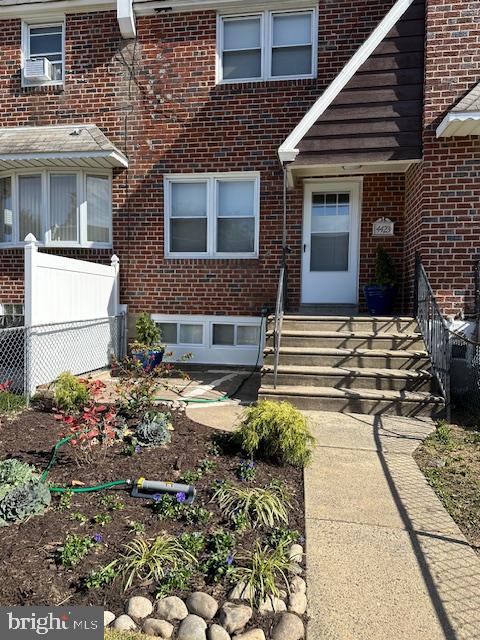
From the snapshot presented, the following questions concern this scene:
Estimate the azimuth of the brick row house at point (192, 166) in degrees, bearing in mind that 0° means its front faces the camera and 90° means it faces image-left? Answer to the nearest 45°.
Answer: approximately 0°

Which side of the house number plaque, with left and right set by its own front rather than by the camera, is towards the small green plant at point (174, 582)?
front

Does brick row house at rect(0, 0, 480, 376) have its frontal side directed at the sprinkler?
yes

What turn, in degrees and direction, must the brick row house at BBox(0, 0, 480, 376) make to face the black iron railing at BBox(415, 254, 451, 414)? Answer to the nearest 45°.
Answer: approximately 45° to its left

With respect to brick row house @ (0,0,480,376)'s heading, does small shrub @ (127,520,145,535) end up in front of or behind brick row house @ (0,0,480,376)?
in front

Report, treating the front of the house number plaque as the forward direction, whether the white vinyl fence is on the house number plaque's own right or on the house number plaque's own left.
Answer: on the house number plaque's own right

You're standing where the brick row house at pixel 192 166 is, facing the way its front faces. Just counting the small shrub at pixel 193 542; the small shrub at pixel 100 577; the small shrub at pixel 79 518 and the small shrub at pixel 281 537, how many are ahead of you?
4

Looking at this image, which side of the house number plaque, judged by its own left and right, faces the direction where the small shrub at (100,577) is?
front

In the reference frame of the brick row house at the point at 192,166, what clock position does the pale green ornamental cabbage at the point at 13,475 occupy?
The pale green ornamental cabbage is roughly at 12 o'clock from the brick row house.

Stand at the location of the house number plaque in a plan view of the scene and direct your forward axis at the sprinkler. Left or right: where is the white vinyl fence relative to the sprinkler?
right

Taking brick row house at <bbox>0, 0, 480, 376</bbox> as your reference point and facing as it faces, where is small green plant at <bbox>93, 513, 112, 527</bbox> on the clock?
The small green plant is roughly at 12 o'clock from the brick row house.

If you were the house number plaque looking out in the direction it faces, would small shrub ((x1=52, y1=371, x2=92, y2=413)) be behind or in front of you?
in front
